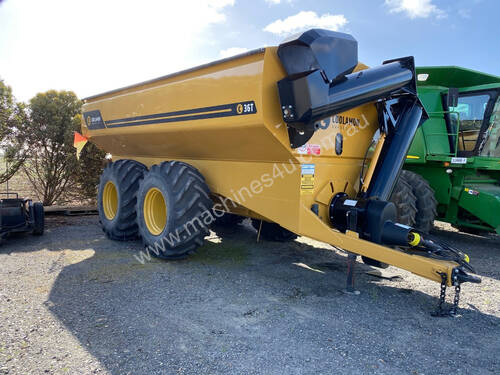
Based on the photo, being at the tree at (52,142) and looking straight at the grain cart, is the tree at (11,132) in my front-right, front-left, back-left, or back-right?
back-right

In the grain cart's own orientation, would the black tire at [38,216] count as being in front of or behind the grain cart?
behind

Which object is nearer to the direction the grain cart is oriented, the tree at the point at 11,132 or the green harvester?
the green harvester

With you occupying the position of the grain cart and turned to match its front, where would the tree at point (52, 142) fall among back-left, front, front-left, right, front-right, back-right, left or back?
back

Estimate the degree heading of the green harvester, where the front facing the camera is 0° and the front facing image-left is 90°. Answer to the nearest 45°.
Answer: approximately 315°

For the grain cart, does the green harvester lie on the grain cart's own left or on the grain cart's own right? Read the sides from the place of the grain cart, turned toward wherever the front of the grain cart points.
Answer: on the grain cart's own left

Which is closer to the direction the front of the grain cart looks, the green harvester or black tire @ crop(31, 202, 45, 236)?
the green harvester

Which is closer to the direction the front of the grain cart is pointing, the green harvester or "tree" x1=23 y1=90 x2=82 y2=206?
the green harvester
